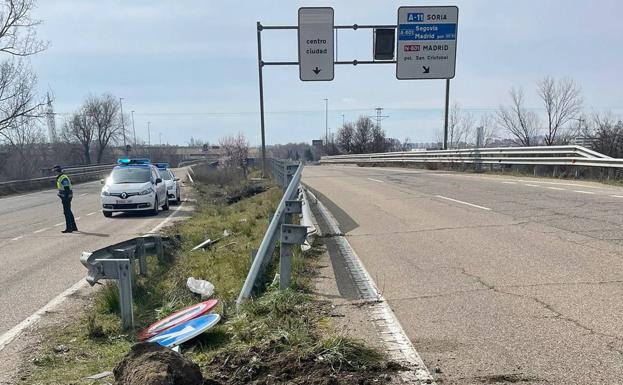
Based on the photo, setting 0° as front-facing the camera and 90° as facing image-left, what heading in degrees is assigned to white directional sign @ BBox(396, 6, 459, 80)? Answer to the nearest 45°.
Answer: approximately 0°

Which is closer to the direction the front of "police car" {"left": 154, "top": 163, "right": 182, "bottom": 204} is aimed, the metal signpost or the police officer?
the police officer

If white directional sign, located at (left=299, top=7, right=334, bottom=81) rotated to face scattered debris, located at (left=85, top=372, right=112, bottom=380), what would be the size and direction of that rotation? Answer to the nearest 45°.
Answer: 0° — it already faces it

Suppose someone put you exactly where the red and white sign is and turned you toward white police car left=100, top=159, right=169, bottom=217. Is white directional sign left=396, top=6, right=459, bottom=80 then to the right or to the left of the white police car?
right

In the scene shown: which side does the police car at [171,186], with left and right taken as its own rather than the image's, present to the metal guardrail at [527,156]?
left

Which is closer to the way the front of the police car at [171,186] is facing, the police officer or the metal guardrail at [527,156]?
the police officer

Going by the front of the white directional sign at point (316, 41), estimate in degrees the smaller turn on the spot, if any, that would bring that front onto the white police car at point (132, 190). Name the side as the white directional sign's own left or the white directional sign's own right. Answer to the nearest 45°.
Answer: approximately 45° to the white directional sign's own right
